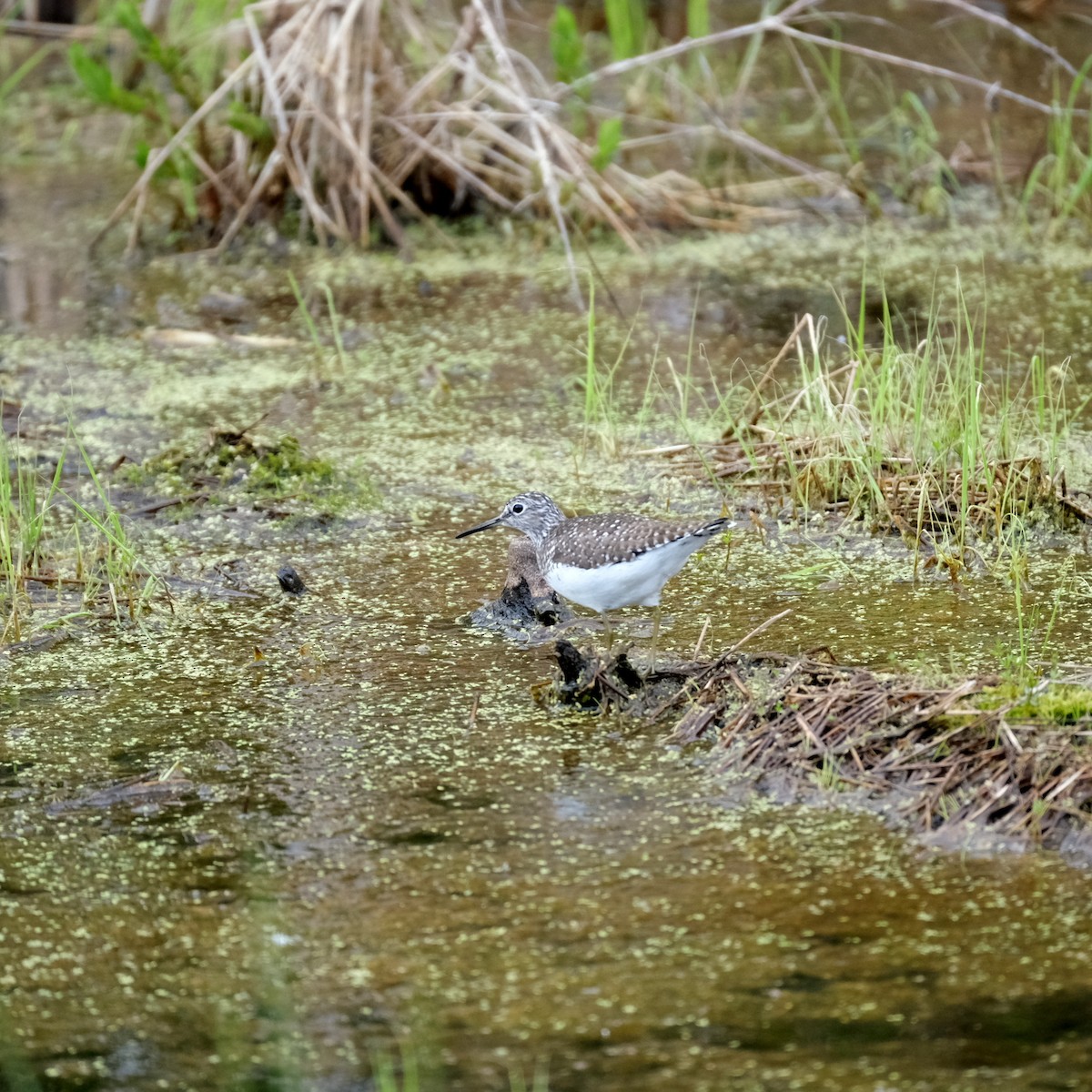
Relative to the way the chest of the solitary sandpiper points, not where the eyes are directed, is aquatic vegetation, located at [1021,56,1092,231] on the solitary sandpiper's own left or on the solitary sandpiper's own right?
on the solitary sandpiper's own right

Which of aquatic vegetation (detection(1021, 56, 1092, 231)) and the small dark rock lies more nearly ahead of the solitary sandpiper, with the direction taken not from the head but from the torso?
the small dark rock

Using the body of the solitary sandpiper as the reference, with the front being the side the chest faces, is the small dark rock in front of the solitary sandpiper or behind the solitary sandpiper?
in front

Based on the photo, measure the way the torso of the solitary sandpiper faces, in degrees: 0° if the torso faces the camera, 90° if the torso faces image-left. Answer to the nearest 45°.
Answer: approximately 90°
